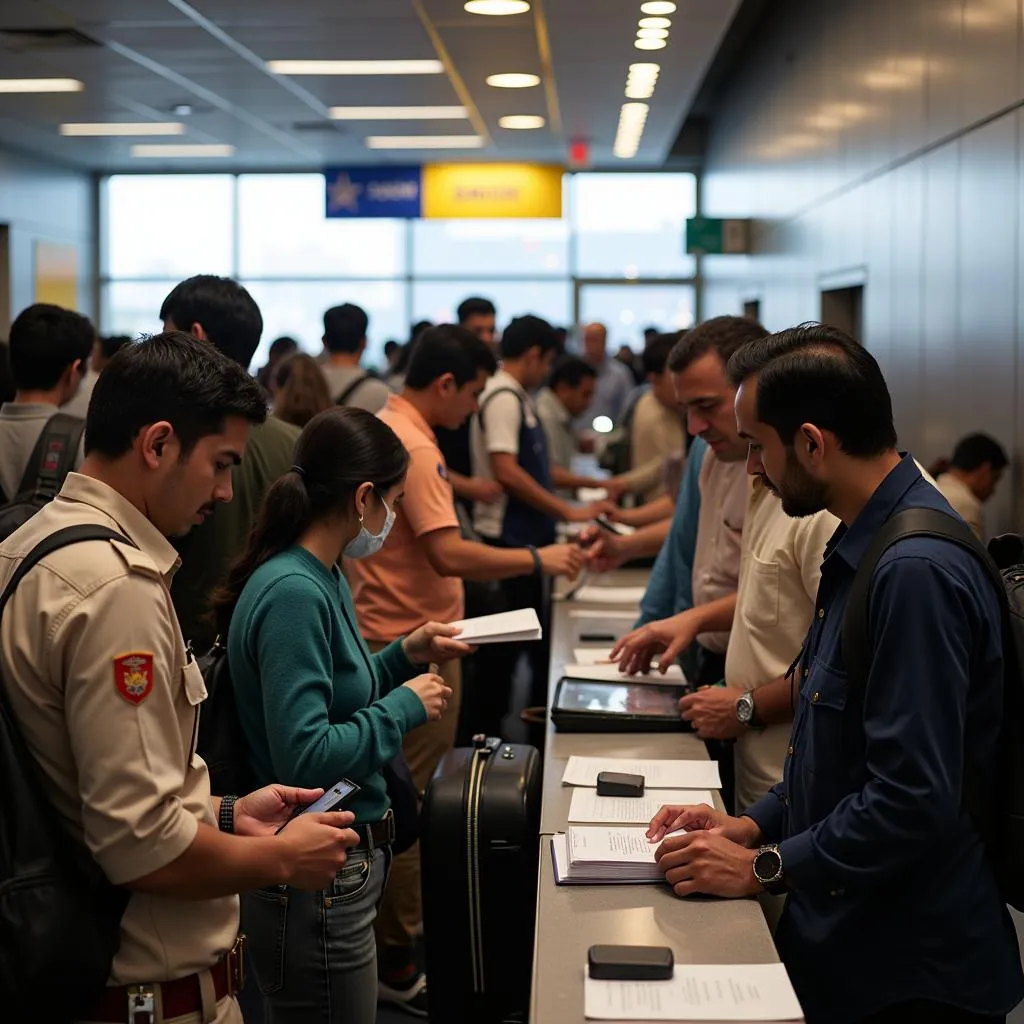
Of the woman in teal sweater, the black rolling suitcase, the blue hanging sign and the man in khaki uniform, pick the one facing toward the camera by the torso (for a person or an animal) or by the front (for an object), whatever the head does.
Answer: the blue hanging sign

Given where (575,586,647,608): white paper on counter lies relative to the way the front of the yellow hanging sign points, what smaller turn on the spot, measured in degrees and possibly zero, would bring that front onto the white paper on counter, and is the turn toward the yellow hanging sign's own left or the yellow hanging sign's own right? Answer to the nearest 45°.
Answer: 0° — it already faces it

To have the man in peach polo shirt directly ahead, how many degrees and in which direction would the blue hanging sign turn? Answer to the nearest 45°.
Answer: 0° — it already faces them

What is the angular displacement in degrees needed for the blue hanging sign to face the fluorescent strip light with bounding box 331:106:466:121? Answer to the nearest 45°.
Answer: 0° — it already faces it

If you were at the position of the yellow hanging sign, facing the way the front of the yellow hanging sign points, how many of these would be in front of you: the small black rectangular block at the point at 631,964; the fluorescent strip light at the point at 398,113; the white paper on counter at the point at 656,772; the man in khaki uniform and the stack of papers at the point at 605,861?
5

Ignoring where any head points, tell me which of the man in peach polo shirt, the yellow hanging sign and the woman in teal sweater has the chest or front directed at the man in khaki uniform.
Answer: the yellow hanging sign

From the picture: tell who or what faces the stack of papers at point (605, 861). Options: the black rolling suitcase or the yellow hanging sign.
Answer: the yellow hanging sign

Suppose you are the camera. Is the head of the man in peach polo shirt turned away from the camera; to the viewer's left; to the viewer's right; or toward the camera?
to the viewer's right

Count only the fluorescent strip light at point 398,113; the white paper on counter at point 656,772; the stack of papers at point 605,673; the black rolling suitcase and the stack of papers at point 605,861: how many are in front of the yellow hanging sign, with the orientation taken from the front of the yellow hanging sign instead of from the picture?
5

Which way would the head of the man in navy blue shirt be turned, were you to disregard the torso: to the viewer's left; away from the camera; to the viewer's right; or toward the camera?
to the viewer's left

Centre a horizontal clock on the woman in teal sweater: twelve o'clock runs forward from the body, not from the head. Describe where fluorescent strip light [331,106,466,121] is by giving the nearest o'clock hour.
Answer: The fluorescent strip light is roughly at 9 o'clock from the woman in teal sweater.

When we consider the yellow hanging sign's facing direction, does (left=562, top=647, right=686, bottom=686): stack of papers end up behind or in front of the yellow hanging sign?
in front

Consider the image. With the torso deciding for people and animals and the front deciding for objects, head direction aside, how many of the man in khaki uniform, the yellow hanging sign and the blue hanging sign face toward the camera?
2

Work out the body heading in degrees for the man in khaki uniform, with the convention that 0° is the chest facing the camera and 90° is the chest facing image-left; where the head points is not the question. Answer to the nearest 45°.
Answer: approximately 270°
